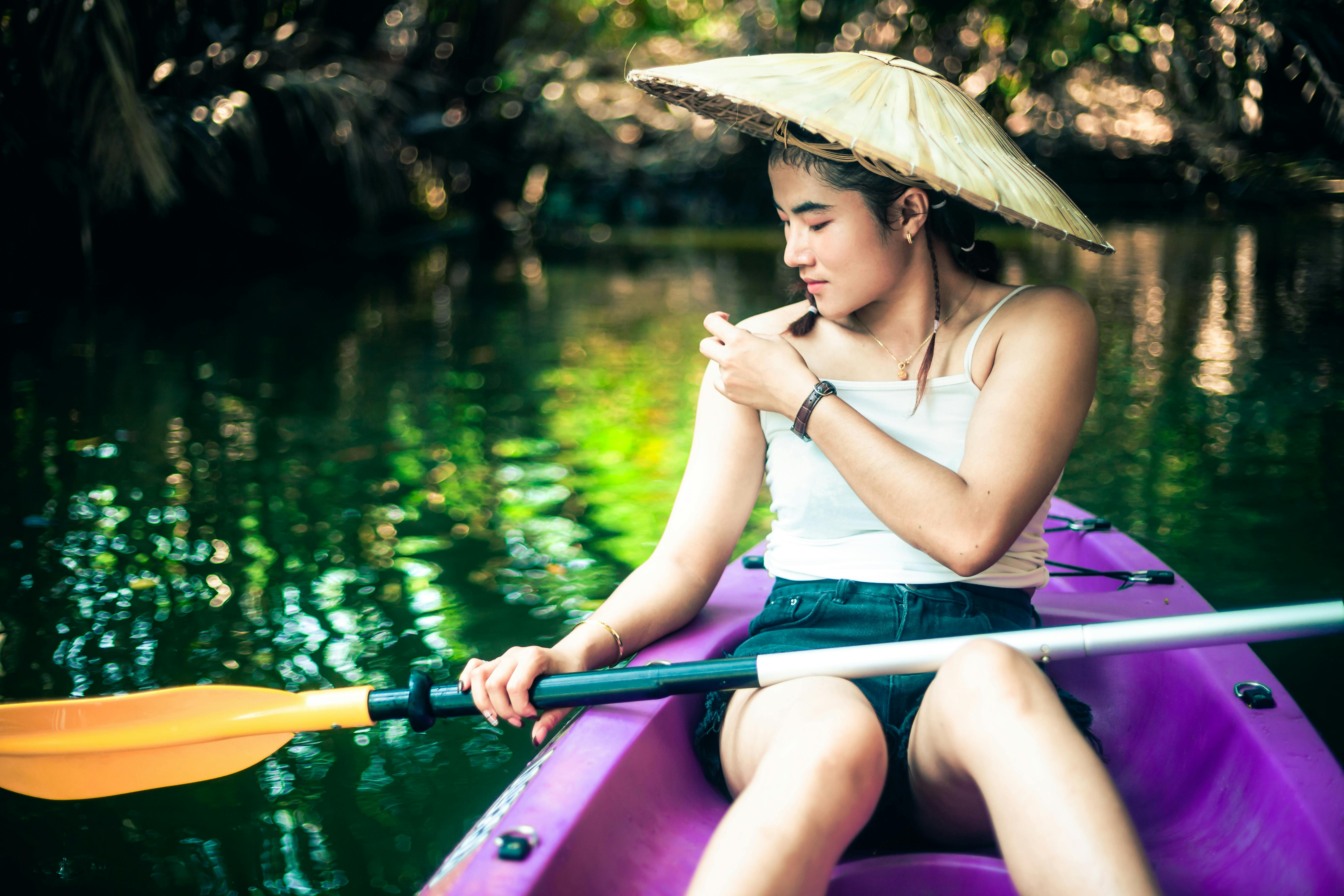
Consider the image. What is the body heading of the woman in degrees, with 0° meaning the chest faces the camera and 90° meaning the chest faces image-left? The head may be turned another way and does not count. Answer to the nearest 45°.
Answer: approximately 0°
